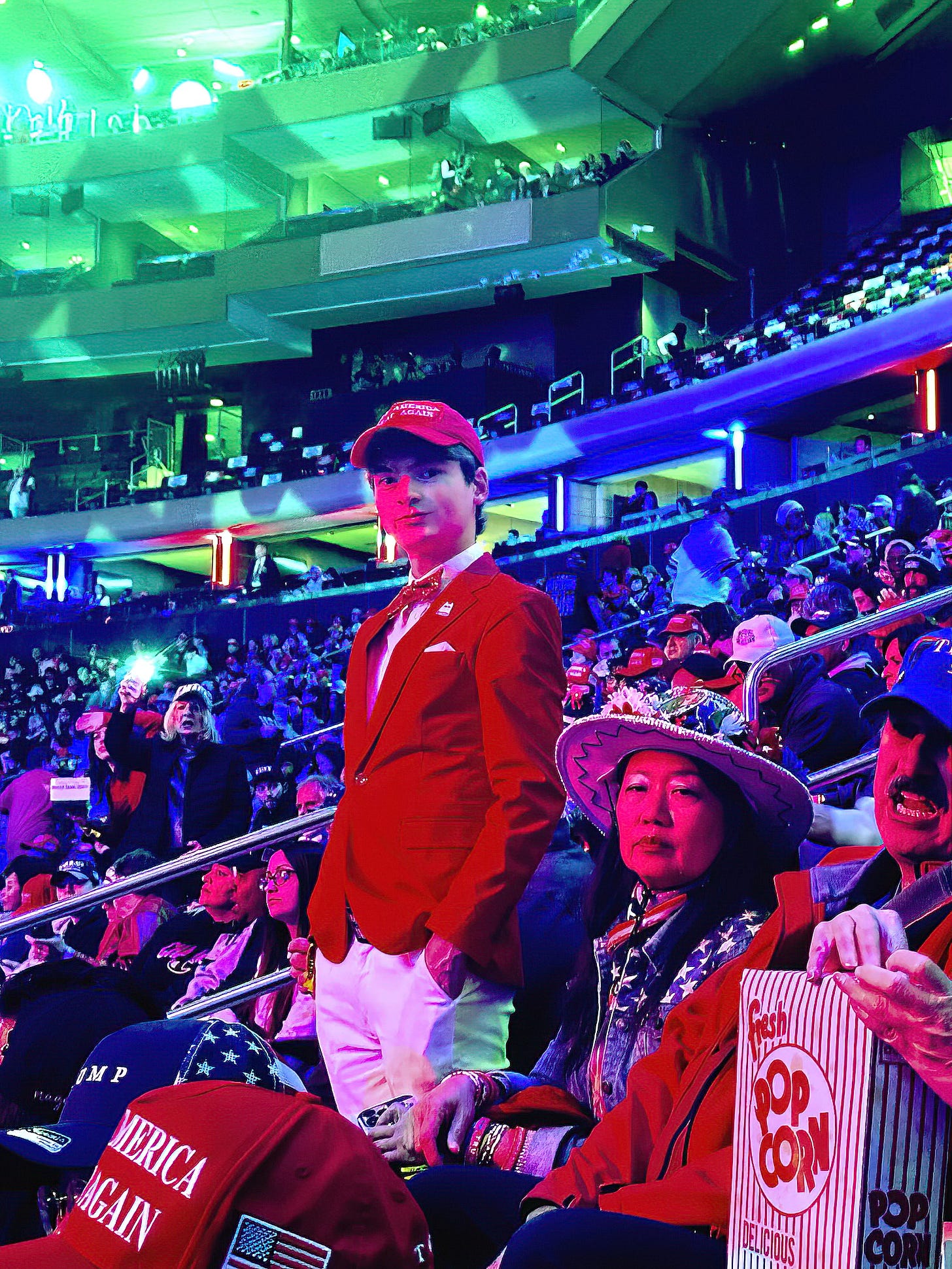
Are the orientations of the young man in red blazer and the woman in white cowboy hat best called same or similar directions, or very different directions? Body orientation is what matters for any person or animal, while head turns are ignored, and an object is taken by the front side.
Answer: same or similar directions

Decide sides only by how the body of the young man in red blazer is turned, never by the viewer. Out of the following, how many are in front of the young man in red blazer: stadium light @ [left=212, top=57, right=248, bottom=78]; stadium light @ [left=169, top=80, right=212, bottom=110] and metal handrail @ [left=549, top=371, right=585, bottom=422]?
0

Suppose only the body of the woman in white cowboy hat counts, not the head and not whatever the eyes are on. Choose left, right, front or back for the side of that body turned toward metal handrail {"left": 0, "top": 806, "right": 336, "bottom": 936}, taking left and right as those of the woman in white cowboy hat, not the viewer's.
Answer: right

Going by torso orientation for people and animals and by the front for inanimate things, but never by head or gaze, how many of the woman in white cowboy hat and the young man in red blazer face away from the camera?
0

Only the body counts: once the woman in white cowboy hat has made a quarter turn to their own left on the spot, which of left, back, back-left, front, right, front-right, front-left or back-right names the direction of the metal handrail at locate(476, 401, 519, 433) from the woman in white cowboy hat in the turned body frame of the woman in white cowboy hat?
back-left

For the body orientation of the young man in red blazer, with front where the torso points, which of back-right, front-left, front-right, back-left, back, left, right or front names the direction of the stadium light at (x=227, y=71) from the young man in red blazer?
back-right

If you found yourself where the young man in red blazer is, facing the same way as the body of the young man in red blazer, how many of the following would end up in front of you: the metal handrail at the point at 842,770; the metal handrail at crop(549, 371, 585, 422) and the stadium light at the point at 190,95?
0

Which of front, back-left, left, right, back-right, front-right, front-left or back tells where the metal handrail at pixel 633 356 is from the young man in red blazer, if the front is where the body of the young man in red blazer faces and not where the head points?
back-right

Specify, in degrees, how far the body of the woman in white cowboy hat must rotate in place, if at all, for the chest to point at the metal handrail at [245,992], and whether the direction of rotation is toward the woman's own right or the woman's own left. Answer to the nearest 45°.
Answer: approximately 90° to the woman's own right

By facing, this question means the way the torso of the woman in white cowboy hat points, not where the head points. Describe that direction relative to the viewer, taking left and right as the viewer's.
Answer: facing the viewer and to the left of the viewer

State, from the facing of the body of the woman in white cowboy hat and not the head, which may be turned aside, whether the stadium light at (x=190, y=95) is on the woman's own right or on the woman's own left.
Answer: on the woman's own right

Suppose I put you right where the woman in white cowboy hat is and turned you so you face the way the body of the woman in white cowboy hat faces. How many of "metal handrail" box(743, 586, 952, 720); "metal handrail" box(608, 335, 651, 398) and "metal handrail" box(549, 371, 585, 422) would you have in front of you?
0
